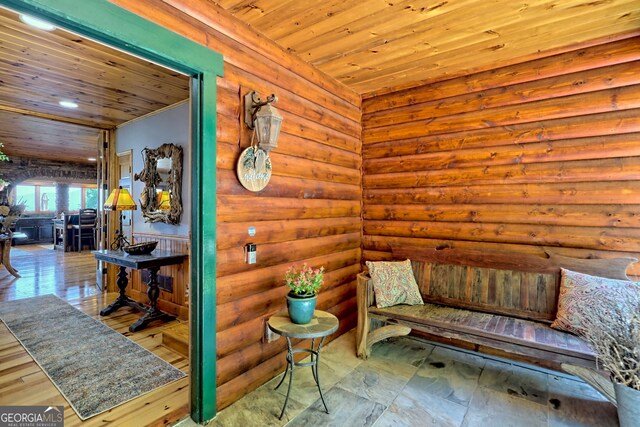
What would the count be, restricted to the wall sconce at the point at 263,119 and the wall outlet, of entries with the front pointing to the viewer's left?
0

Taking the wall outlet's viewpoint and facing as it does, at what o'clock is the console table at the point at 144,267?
The console table is roughly at 6 o'clock from the wall outlet.

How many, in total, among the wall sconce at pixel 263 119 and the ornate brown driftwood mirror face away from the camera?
0

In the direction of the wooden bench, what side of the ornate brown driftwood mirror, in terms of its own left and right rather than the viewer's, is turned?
left

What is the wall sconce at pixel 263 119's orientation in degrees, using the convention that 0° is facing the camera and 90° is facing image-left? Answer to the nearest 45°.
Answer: approximately 315°

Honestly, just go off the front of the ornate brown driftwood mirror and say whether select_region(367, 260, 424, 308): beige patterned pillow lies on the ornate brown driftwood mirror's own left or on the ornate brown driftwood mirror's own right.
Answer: on the ornate brown driftwood mirror's own left

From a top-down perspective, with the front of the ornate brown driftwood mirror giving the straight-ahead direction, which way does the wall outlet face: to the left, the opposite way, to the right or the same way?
to the left

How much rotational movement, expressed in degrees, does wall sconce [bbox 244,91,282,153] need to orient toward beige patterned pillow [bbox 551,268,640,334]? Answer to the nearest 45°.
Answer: approximately 45° to its left
